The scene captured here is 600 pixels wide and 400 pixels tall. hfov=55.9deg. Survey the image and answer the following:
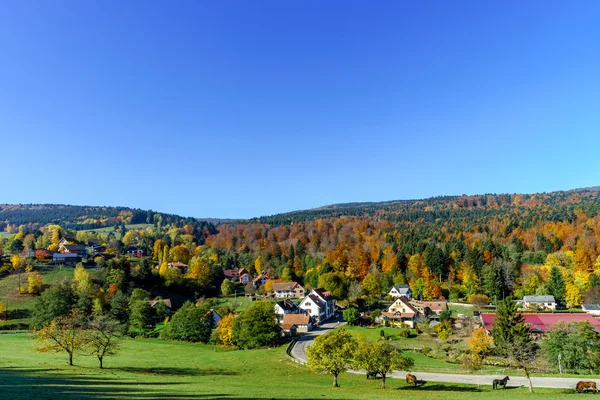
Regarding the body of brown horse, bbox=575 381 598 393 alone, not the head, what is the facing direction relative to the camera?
to the viewer's left

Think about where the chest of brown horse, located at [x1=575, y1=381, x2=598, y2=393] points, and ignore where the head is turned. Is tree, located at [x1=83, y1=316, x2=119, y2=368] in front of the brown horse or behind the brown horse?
in front

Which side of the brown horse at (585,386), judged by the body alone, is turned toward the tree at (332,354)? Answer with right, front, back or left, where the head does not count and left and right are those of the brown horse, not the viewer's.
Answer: front

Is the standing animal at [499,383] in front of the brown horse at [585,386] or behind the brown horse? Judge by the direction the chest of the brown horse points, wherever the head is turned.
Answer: in front
